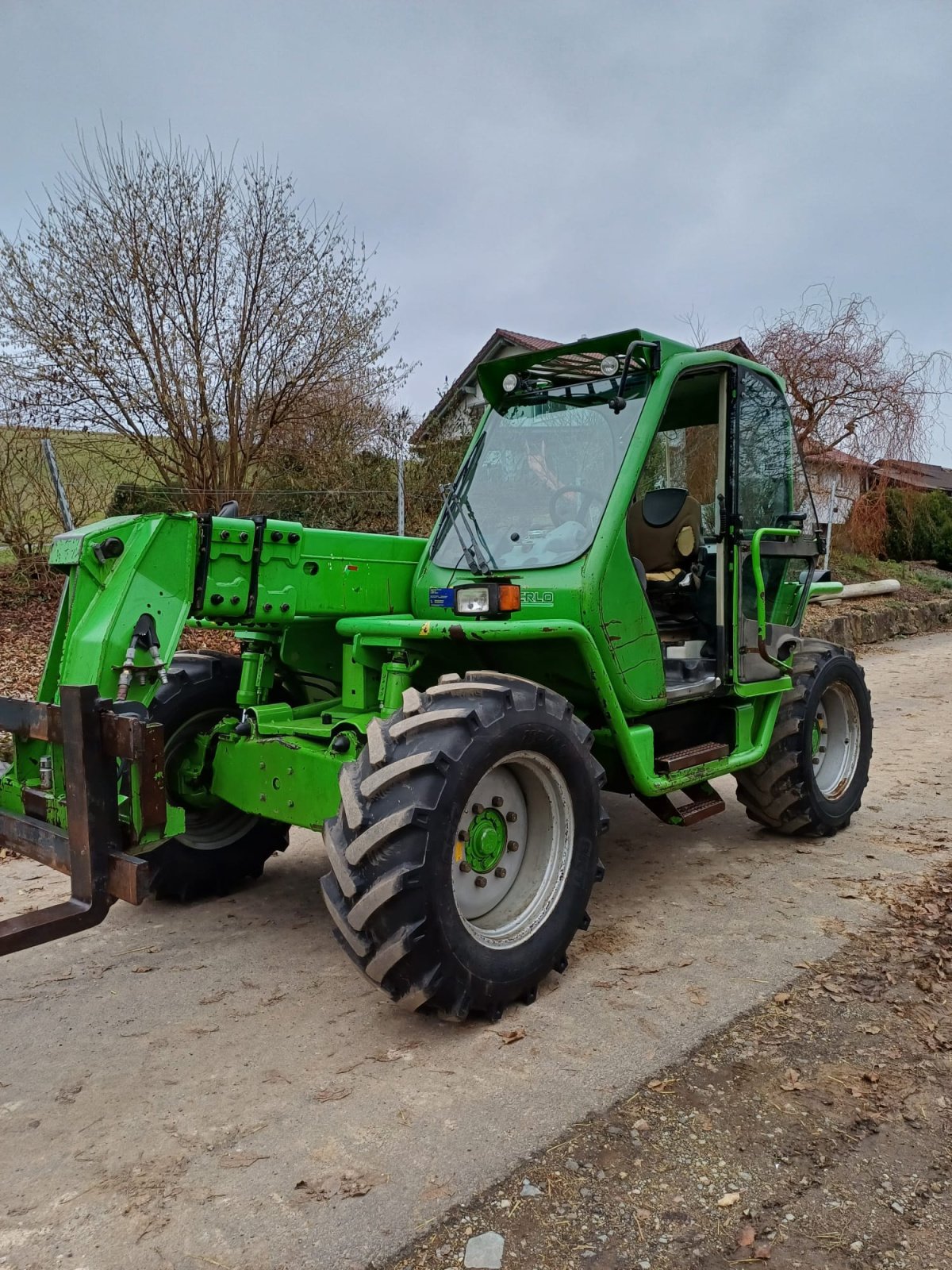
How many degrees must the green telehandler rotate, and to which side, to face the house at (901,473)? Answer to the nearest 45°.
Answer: approximately 180°

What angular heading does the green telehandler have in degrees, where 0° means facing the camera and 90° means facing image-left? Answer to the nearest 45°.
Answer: approximately 45°

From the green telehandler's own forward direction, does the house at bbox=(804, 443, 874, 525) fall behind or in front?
behind

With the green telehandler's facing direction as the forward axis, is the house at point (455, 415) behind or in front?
behind

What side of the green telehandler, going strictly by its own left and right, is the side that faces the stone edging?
back

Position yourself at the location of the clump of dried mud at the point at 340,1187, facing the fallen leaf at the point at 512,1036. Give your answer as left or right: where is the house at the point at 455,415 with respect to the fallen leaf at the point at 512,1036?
left

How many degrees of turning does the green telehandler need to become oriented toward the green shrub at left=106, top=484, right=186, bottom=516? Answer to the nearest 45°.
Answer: approximately 90° to its right

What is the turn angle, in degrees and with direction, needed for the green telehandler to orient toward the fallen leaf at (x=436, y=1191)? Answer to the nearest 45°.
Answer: approximately 45° to its left

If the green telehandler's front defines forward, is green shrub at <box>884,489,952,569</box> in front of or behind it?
behind
